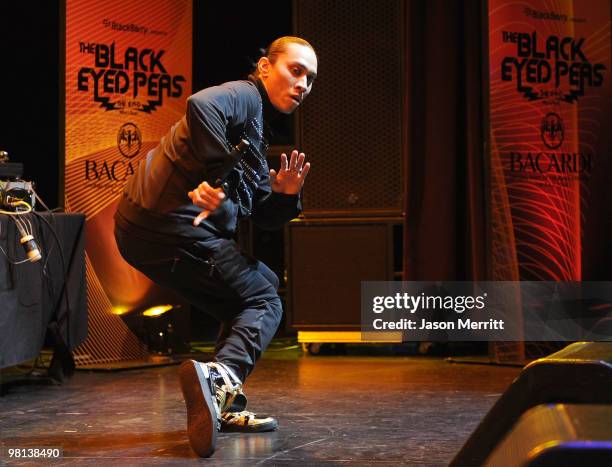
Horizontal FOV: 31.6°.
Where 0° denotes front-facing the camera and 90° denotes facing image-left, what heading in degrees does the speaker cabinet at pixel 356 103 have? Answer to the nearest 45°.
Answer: approximately 0°

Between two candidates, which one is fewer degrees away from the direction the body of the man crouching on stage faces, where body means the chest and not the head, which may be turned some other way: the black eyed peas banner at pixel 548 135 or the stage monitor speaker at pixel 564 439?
the stage monitor speaker

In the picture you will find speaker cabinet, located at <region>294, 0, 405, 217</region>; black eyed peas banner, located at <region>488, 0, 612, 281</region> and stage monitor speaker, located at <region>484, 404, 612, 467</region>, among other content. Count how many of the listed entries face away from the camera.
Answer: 1

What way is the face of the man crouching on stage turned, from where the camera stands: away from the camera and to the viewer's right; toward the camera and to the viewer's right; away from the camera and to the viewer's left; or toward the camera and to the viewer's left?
toward the camera and to the viewer's right

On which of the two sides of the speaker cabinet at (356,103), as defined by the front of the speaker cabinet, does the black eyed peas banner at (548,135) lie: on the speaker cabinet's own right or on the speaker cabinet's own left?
on the speaker cabinet's own left

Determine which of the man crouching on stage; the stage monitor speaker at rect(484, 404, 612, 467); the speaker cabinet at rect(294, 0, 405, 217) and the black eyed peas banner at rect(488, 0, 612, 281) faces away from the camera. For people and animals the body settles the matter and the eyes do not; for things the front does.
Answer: the stage monitor speaker

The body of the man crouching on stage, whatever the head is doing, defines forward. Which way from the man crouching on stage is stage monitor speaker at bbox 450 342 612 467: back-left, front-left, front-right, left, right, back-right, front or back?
front-right

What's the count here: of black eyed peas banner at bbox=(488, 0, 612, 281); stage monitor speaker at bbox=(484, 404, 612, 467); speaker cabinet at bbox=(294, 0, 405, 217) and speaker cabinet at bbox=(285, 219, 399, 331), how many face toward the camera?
3

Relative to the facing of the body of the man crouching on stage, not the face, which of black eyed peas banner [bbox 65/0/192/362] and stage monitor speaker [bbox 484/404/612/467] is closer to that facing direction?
the stage monitor speaker

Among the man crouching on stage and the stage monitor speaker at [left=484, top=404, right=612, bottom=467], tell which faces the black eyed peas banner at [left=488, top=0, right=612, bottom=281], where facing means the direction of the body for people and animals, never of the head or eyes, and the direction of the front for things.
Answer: the stage monitor speaker

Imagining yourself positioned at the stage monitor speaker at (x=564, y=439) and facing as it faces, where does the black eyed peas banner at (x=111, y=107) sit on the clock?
The black eyed peas banner is roughly at 11 o'clock from the stage monitor speaker.

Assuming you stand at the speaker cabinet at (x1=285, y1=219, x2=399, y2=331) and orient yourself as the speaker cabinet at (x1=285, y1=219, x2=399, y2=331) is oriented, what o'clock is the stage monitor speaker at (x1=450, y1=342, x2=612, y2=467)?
The stage monitor speaker is roughly at 12 o'clock from the speaker cabinet.

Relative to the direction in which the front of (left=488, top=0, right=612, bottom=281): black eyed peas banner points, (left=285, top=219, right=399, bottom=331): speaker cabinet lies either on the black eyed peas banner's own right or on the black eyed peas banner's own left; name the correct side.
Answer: on the black eyed peas banner's own right

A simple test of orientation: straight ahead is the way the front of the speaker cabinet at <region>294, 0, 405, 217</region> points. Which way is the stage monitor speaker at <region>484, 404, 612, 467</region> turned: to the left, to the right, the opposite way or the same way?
the opposite way

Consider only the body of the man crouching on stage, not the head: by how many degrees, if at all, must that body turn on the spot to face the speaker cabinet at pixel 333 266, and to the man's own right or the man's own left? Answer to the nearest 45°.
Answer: approximately 135° to the man's own left

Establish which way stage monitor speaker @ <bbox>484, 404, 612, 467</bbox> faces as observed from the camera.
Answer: facing away from the viewer
